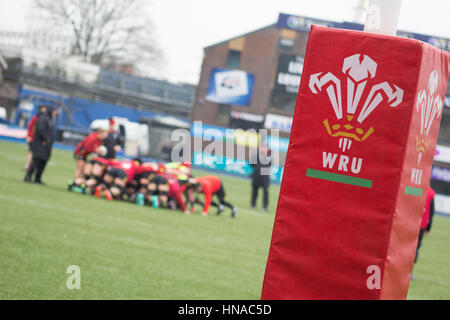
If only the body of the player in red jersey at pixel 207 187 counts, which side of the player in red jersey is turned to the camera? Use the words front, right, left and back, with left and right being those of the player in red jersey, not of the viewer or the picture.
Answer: left

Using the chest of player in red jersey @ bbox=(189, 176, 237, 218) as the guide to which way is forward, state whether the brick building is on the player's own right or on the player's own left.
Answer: on the player's own right

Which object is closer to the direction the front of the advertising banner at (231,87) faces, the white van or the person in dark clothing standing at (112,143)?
the person in dark clothing standing

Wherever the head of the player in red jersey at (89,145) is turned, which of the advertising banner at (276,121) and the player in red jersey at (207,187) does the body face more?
the player in red jersey

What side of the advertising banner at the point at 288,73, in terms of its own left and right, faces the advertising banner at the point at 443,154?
left

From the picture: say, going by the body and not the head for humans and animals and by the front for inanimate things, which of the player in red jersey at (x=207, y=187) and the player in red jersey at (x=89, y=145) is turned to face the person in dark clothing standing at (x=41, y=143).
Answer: the player in red jersey at (x=207, y=187)

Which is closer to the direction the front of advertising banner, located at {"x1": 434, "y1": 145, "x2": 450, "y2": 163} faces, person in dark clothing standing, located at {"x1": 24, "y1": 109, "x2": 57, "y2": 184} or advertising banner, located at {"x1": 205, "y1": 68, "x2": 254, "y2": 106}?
the person in dark clothing standing

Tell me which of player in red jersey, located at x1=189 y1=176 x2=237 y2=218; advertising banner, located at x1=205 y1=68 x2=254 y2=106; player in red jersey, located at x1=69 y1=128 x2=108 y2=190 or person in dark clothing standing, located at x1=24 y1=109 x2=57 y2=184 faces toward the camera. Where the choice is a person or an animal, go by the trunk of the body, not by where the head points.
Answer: the advertising banner

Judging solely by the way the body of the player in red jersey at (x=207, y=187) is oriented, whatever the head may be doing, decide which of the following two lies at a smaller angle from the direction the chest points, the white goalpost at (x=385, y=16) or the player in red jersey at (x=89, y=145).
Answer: the player in red jersey

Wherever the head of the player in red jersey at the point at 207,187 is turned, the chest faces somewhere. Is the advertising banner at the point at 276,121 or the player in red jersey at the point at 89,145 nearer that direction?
the player in red jersey

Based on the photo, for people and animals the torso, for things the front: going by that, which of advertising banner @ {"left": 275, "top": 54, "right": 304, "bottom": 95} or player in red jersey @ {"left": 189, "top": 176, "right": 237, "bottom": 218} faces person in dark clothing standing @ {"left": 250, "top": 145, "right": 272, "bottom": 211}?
the advertising banner
